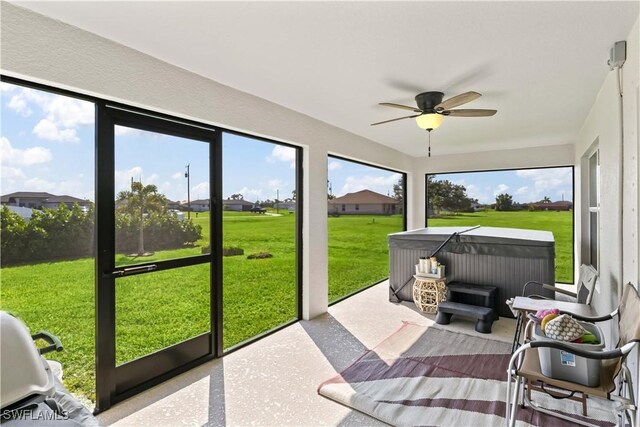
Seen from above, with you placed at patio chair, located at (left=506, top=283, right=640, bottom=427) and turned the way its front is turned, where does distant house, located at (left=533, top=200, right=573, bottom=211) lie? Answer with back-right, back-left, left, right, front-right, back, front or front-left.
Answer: right

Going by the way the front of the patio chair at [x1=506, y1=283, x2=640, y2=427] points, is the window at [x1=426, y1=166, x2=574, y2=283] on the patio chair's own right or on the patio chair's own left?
on the patio chair's own right

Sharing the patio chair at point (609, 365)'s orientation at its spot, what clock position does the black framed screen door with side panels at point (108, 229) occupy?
The black framed screen door with side panels is roughly at 11 o'clock from the patio chair.

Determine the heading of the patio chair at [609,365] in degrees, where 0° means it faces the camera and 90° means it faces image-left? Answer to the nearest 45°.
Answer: approximately 90°

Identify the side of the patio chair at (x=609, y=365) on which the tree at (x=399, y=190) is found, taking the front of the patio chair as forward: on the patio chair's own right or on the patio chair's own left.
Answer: on the patio chair's own right

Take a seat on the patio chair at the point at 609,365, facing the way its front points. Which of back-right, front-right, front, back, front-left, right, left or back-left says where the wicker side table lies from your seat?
front-right

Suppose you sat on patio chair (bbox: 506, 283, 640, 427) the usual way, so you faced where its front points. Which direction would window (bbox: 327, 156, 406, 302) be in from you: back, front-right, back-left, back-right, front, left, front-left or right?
front-right
